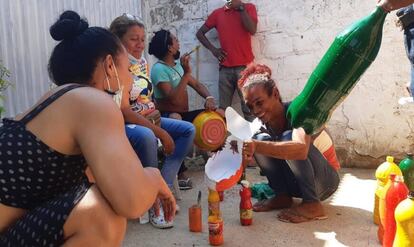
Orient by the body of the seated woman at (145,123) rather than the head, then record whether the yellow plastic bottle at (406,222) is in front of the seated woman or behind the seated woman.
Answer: in front

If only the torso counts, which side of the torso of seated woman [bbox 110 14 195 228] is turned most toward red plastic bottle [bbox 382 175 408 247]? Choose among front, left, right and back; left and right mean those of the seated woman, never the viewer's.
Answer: front

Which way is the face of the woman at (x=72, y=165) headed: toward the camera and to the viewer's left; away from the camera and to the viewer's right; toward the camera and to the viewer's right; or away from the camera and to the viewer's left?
away from the camera and to the viewer's right

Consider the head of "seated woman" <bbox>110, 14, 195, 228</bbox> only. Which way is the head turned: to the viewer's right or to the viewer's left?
to the viewer's right

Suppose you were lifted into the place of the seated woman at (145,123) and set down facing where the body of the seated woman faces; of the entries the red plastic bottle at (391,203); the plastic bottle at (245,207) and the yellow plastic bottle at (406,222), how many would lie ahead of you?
3

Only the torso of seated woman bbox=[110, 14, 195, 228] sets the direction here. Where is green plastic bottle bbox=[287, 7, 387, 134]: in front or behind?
in front

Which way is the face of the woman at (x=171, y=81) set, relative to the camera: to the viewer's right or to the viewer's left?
to the viewer's right

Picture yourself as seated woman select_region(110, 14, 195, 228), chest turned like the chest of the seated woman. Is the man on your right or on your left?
on your left

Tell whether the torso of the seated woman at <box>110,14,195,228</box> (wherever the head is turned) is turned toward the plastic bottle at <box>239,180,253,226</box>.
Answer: yes

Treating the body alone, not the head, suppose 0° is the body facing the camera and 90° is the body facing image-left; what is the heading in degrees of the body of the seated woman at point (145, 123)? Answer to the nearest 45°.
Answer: approximately 315°

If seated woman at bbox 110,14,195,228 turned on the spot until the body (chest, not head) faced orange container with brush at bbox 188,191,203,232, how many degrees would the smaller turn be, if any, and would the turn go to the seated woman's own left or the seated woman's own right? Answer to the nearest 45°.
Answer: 0° — they already face it

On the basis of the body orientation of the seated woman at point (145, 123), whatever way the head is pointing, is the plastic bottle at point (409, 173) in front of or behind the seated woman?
in front
